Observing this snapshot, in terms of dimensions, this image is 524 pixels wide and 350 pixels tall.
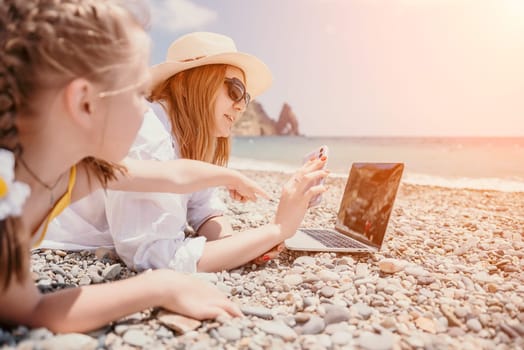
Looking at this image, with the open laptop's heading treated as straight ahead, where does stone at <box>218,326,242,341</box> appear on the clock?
The stone is roughly at 11 o'clock from the open laptop.

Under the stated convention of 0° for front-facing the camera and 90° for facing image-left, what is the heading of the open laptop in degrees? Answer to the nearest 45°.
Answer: approximately 45°

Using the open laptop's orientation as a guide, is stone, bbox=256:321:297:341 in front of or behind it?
in front

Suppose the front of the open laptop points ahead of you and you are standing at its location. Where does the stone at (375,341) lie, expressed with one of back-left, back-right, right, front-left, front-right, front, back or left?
front-left

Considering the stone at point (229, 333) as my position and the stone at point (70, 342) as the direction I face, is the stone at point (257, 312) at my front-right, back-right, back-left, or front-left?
back-right

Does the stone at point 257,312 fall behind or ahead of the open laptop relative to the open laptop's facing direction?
ahead

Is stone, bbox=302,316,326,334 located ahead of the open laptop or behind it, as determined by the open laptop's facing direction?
ahead

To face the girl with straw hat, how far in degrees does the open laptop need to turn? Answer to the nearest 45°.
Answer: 0° — it already faces them
